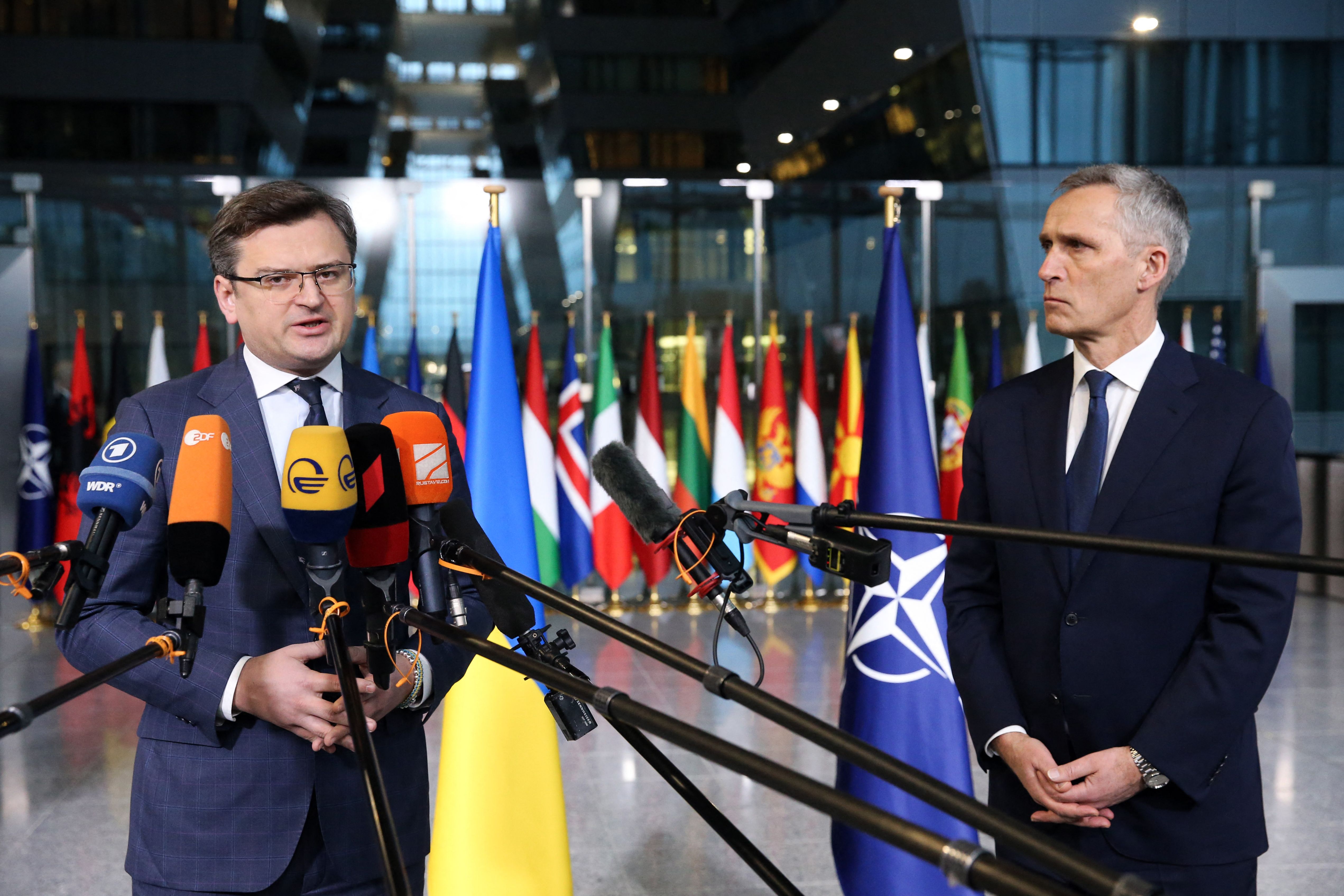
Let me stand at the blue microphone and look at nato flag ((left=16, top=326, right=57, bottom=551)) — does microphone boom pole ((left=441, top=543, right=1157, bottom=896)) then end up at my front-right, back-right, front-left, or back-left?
back-right

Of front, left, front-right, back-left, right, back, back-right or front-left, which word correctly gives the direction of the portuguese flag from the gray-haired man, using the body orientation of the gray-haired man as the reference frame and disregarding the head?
back-right

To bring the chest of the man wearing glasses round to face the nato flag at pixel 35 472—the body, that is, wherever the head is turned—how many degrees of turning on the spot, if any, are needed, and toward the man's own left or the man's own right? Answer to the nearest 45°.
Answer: approximately 135° to the man's own left

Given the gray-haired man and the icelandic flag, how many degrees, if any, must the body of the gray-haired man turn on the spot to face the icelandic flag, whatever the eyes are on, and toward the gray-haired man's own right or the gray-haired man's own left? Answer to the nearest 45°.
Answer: approximately 90° to the gray-haired man's own right

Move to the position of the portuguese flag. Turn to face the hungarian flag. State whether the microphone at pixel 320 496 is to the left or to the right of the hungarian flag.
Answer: left

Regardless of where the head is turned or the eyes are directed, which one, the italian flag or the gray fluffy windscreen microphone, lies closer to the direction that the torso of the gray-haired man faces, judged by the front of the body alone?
the gray fluffy windscreen microphone

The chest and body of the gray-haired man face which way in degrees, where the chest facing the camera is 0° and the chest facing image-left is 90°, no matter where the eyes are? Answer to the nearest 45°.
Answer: approximately 45°

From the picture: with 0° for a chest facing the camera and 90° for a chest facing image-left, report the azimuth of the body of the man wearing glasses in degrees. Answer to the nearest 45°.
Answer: approximately 315°
